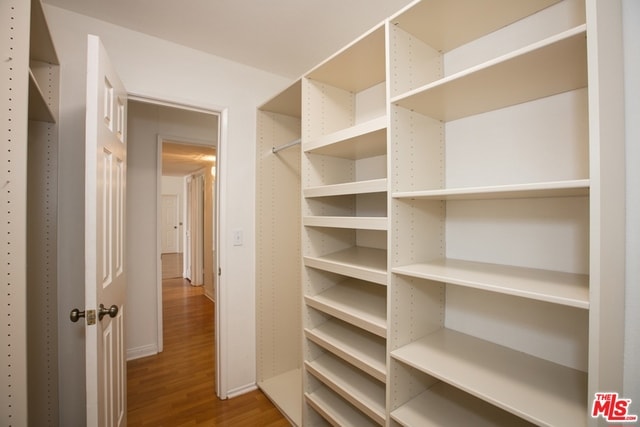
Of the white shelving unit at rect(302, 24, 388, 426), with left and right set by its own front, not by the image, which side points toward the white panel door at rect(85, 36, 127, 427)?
front

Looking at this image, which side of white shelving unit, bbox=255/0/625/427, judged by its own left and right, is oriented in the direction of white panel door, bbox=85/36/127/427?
front

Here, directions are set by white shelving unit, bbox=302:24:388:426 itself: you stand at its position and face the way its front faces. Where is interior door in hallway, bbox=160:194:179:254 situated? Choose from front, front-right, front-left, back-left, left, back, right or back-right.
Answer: right

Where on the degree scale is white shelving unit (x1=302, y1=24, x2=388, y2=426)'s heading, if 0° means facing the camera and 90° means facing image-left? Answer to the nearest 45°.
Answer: approximately 45°

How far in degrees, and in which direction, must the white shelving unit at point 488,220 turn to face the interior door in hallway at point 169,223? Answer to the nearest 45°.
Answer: approximately 90° to its right
